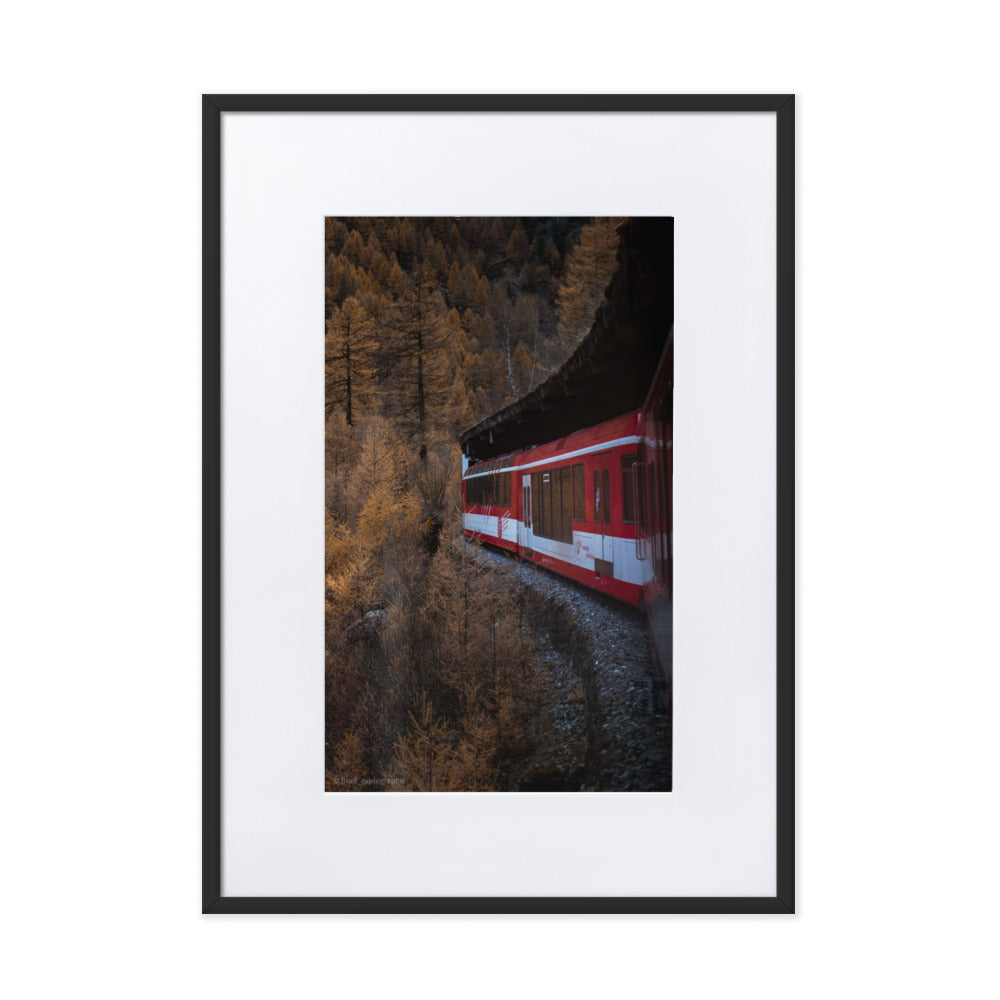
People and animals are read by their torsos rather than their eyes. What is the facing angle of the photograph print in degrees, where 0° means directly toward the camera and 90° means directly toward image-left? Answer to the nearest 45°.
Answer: approximately 0°

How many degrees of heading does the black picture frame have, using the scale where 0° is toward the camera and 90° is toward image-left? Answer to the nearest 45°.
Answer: approximately 0°
